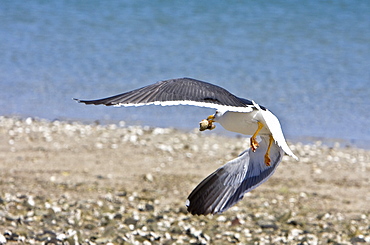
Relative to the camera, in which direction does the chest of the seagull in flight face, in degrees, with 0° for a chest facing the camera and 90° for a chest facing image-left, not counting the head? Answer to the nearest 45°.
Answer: approximately 135°
